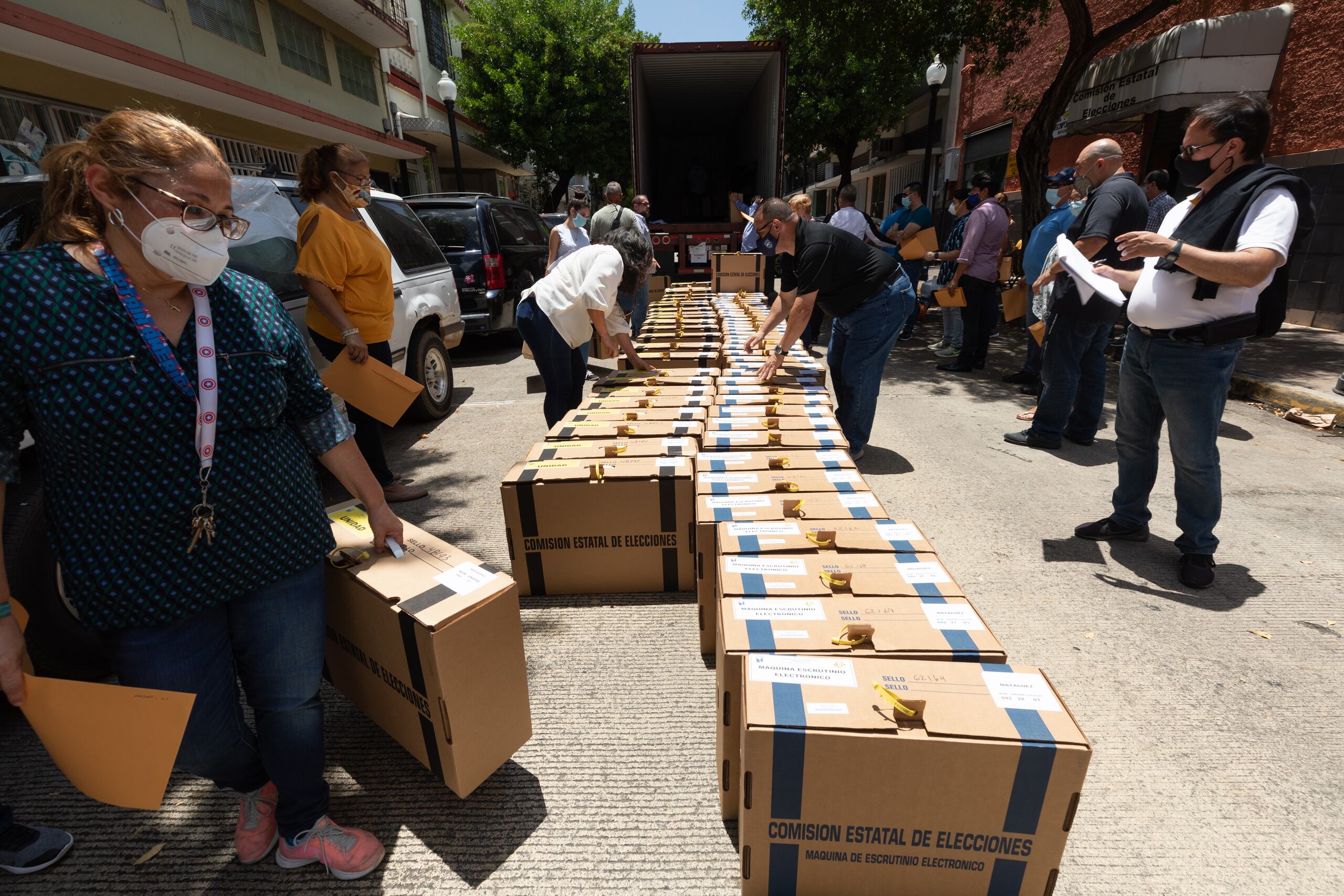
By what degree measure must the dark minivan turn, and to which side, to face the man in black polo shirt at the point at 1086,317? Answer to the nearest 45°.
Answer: approximately 90° to its right

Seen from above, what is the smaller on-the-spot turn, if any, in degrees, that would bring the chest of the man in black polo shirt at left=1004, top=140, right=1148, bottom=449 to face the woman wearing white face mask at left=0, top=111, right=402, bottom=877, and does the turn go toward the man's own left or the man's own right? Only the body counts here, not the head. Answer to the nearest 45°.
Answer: approximately 90° to the man's own left

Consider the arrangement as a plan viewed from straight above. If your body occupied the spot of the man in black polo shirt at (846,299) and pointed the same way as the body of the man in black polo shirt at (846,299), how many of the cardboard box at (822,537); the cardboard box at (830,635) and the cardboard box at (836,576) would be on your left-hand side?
3

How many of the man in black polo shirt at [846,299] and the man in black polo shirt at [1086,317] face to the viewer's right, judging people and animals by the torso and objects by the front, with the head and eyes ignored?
0

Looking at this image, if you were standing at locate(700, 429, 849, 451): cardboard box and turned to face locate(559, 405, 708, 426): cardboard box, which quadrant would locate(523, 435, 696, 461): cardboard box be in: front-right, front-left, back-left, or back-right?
front-left

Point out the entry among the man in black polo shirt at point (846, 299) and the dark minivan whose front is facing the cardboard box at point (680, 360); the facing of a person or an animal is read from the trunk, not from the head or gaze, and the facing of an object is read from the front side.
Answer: the man in black polo shirt

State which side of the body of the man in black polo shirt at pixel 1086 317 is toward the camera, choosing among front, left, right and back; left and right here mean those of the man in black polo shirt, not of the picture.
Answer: left

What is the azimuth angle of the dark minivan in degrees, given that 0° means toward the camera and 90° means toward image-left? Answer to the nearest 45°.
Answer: approximately 225°

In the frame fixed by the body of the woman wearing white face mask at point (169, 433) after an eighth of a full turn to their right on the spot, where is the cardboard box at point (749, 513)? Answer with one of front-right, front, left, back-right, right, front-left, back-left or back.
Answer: left

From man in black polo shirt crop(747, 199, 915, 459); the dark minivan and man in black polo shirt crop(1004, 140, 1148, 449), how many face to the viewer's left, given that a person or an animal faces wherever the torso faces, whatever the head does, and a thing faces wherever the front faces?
2

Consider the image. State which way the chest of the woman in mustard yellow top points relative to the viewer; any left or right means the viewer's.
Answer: facing to the right of the viewer

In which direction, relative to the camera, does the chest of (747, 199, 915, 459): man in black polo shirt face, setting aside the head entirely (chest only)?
to the viewer's left

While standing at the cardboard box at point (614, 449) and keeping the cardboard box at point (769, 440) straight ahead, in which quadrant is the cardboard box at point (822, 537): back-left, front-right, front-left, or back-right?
front-right

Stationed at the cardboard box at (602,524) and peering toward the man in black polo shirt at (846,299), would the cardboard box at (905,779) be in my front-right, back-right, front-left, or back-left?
back-right

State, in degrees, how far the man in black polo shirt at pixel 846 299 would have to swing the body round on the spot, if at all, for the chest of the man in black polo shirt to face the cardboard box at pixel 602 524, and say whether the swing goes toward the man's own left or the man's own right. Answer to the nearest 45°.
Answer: approximately 45° to the man's own left

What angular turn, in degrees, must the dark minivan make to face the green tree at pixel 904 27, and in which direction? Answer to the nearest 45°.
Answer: approximately 45° to its right

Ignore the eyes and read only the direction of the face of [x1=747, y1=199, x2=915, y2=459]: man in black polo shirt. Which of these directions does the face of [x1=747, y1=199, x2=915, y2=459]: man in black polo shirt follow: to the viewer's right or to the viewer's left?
to the viewer's left
